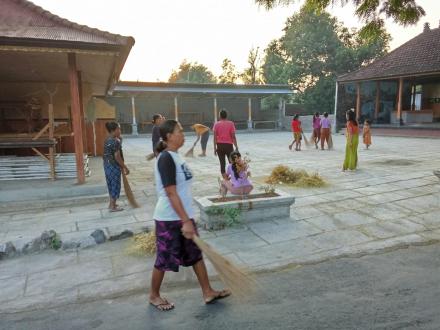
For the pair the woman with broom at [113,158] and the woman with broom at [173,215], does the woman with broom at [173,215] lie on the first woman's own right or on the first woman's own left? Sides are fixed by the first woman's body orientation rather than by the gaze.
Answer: on the first woman's own right

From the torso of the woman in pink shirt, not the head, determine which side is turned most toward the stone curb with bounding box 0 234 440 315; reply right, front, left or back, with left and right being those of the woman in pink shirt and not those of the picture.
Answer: back

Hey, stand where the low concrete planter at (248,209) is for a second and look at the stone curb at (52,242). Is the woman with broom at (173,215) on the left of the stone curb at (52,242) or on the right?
left

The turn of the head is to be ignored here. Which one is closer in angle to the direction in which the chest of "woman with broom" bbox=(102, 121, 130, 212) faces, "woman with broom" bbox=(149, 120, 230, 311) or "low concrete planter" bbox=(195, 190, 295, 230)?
the low concrete planter

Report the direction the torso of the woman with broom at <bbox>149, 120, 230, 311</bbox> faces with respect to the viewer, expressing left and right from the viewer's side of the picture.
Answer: facing to the right of the viewer

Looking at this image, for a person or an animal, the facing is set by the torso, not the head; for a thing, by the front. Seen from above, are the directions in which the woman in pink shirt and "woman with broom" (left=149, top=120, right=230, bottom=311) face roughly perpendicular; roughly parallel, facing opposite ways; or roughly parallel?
roughly perpendicular

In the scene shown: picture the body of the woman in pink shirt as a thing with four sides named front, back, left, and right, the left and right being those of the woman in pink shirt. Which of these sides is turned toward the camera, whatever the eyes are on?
back

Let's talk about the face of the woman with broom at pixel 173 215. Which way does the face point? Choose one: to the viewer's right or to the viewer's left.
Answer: to the viewer's right

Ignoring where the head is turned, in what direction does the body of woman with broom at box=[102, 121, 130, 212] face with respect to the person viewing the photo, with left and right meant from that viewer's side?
facing to the right of the viewer

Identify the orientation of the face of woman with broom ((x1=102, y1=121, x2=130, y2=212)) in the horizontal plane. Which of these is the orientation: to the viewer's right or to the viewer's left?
to the viewer's right
